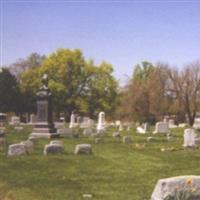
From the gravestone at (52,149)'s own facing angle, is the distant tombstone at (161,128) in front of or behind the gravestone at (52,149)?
behind

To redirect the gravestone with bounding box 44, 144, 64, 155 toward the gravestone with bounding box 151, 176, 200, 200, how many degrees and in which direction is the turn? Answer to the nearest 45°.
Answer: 0° — it already faces it

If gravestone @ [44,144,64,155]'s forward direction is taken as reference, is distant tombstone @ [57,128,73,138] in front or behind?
behind

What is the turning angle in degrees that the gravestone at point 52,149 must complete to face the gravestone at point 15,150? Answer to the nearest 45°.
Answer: approximately 90° to its right

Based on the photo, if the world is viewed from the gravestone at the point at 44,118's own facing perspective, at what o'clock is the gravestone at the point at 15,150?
the gravestone at the point at 15,150 is roughly at 12 o'clock from the gravestone at the point at 44,118.

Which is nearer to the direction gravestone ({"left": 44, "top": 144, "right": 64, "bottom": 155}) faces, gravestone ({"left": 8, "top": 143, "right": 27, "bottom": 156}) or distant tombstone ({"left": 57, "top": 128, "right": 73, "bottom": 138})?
the gravestone

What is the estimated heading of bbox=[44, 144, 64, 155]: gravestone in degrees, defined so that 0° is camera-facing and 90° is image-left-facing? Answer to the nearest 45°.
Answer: approximately 0°

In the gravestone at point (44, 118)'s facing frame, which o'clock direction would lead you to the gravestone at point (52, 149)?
the gravestone at point (52, 149) is roughly at 12 o'clock from the gravestone at point (44, 118).

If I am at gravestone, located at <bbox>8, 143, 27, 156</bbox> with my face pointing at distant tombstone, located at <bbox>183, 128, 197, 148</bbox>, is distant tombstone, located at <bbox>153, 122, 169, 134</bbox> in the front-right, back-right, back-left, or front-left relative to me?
front-left

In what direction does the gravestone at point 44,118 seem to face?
toward the camera

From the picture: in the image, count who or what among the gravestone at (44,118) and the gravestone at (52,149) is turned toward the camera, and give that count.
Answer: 2

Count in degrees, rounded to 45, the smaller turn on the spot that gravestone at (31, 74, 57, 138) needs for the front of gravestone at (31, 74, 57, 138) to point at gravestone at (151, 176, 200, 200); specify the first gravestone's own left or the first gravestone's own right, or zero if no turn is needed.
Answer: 0° — it already faces it

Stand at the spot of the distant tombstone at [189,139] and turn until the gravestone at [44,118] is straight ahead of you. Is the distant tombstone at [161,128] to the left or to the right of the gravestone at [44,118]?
right
